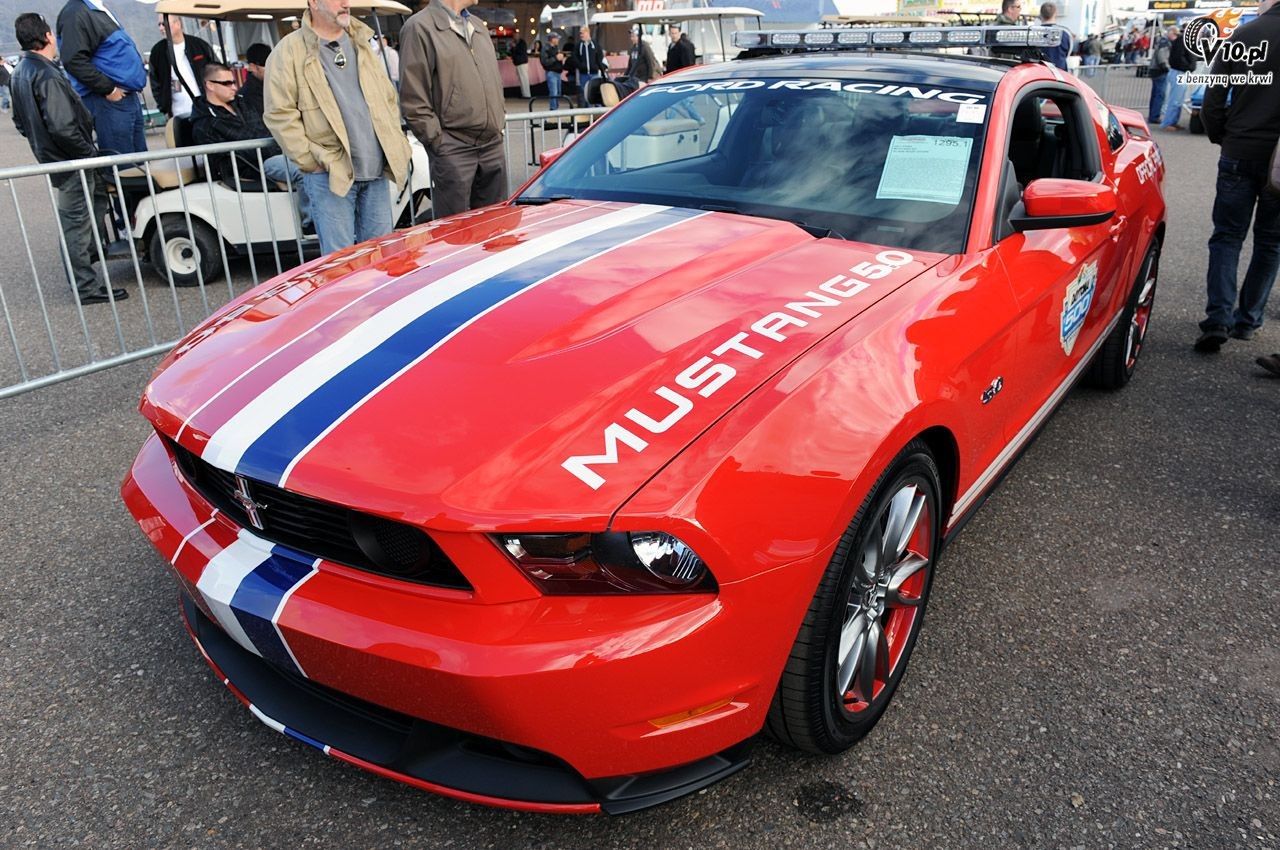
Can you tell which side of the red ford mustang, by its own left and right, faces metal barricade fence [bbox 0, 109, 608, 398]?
right

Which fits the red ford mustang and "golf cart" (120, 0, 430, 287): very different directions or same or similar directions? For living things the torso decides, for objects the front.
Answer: very different directions

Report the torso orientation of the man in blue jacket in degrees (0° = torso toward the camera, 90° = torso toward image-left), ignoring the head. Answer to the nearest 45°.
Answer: approximately 270°

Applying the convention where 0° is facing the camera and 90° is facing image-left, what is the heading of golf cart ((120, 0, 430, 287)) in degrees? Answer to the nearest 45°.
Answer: approximately 270°

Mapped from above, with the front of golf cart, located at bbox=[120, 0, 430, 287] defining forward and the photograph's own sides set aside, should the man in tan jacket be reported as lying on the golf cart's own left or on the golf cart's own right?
on the golf cart's own right

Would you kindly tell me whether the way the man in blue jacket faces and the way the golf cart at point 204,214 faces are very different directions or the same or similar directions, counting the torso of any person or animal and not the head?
same or similar directions

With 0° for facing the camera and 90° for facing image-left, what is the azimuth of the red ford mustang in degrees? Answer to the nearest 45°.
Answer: approximately 45°

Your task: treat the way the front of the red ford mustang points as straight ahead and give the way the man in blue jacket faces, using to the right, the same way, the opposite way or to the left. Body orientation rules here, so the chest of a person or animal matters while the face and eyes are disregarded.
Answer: the opposite way

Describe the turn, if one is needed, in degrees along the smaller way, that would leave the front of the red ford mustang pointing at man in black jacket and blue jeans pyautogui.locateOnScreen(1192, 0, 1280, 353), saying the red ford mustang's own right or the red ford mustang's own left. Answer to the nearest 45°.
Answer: approximately 180°

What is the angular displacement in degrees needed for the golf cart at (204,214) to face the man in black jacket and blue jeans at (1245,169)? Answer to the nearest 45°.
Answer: approximately 45° to its right
